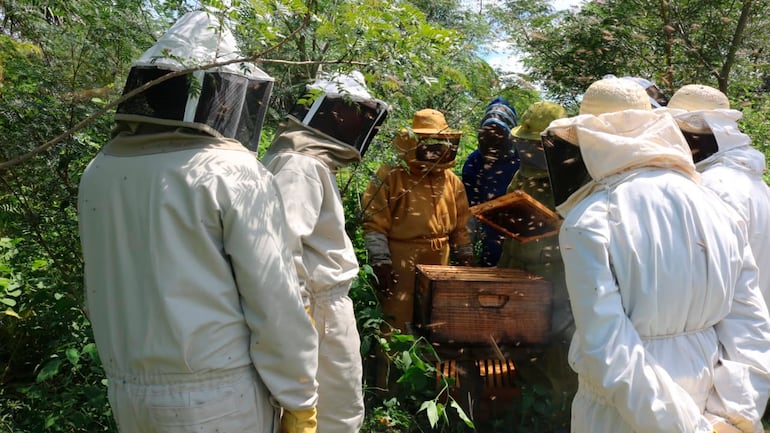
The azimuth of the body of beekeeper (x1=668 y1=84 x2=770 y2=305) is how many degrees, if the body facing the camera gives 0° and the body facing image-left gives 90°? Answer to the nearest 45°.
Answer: approximately 90°

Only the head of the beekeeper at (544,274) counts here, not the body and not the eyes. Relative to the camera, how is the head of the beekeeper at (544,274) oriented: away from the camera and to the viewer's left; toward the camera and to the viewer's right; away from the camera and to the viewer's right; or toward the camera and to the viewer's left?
toward the camera and to the viewer's left

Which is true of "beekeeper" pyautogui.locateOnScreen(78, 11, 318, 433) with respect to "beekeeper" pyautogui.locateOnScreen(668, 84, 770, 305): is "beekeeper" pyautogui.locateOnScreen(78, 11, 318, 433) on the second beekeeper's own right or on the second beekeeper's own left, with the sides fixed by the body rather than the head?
on the second beekeeper's own left

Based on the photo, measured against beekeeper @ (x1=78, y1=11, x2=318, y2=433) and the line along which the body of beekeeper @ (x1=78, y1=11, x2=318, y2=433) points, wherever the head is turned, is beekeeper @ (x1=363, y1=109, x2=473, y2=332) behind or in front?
in front

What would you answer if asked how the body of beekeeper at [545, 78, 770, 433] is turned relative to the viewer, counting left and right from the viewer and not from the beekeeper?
facing away from the viewer and to the left of the viewer

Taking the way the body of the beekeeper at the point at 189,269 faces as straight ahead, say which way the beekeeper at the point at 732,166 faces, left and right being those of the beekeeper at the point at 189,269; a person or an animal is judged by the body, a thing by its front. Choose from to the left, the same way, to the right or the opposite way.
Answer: to the left

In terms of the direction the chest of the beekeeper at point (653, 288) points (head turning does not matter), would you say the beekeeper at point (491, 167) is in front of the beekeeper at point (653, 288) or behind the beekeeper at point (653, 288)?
in front

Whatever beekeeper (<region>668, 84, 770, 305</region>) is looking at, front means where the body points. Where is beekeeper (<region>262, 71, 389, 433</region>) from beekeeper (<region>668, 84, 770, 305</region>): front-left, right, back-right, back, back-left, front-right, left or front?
front-left

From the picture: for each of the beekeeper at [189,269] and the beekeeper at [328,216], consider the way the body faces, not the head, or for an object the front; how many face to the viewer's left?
0

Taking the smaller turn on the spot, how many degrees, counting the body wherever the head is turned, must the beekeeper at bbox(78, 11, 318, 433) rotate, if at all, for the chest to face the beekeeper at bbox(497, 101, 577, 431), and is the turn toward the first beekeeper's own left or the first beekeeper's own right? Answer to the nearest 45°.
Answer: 0° — they already face them

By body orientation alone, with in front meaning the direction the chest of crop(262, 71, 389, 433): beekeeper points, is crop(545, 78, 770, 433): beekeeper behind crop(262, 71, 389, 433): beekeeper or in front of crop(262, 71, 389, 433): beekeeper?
in front
